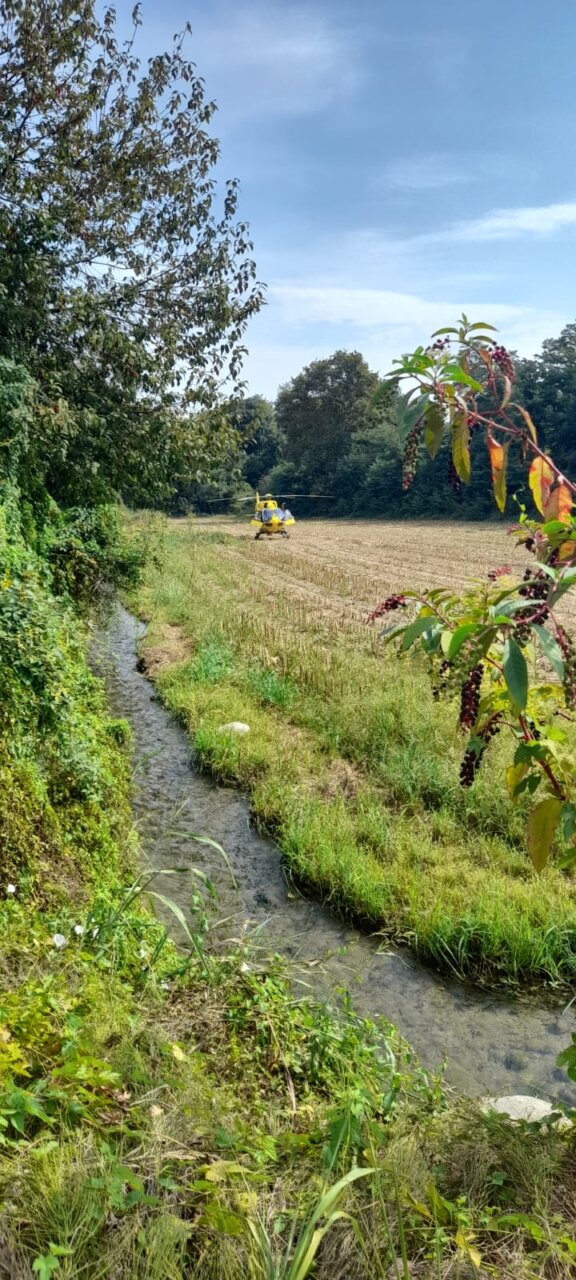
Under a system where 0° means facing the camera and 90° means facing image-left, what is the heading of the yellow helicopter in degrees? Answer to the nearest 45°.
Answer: approximately 0°

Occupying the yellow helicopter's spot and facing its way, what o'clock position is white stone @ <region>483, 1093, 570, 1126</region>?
The white stone is roughly at 12 o'clock from the yellow helicopter.
